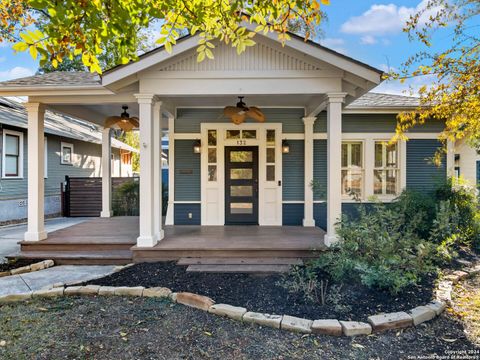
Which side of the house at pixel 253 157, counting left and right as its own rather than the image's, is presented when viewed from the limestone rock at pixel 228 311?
front

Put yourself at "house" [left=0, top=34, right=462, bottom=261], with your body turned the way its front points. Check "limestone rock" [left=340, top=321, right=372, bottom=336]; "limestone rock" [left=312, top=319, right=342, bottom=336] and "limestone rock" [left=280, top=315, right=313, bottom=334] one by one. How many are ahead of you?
3

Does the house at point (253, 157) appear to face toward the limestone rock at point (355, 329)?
yes

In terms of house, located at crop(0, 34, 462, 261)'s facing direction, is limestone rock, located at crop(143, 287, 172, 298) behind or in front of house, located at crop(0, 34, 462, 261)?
in front

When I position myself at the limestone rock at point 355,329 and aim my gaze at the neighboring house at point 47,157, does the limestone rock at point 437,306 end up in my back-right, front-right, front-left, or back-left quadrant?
back-right

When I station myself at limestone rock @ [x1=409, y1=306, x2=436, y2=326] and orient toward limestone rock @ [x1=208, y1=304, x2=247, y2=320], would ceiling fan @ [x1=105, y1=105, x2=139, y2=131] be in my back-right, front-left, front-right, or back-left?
front-right

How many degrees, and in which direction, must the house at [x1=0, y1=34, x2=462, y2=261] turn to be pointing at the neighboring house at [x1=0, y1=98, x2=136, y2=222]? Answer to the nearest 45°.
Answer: approximately 135° to its right

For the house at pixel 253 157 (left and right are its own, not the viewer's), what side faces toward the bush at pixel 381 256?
front

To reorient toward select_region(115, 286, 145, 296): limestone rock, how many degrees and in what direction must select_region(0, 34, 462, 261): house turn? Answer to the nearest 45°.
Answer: approximately 45° to its right

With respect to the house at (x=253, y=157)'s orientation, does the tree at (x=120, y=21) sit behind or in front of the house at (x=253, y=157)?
in front

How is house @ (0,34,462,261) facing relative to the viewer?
toward the camera

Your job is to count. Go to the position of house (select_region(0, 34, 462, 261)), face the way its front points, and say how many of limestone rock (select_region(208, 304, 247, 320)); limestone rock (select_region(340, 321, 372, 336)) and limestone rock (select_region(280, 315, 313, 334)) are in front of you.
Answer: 3

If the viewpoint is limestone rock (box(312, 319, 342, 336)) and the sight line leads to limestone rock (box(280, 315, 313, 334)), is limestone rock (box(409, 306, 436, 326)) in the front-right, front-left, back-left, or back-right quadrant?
back-right

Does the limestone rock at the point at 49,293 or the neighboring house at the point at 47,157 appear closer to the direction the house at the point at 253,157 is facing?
the limestone rock
